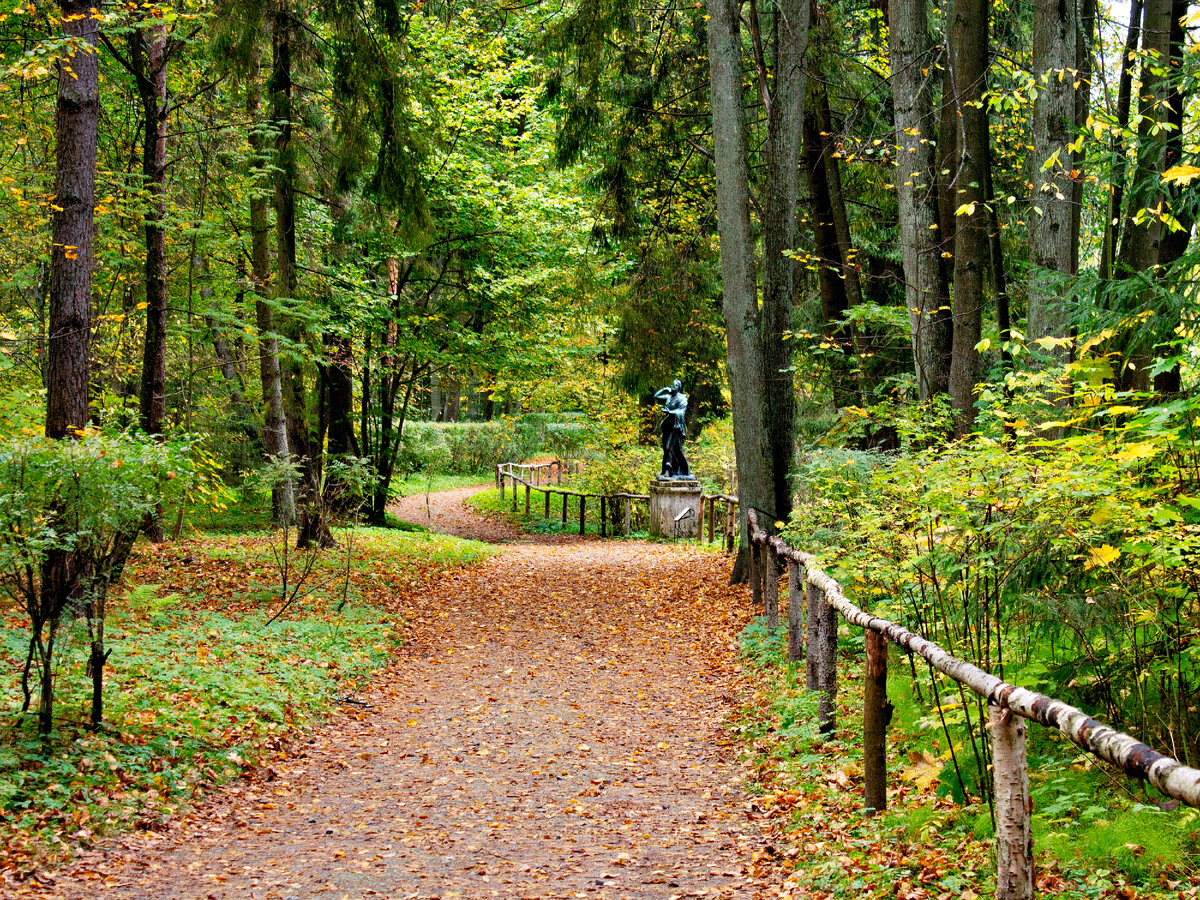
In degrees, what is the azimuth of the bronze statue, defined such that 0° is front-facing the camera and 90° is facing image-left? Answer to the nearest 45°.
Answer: approximately 45°

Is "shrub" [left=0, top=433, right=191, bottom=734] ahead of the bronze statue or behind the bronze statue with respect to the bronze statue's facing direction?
ahead

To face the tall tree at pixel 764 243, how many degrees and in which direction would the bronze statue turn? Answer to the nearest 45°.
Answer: approximately 45° to its left

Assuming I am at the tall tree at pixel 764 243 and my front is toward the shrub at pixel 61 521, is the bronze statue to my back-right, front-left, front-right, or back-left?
back-right

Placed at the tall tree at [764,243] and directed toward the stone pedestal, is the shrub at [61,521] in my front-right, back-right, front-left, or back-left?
back-left
